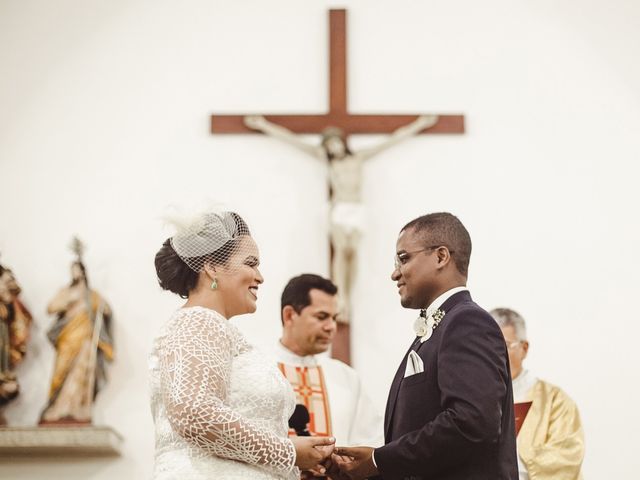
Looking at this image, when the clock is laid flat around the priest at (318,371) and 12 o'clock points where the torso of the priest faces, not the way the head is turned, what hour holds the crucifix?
The crucifix is roughly at 6 o'clock from the priest.

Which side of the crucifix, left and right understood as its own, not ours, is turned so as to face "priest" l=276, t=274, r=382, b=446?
front

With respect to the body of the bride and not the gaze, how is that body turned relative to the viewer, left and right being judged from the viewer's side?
facing to the right of the viewer

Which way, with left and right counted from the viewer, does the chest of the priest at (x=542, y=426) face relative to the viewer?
facing the viewer and to the left of the viewer

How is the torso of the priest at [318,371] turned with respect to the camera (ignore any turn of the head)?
toward the camera

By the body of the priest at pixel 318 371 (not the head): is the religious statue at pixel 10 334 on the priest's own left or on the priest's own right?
on the priest's own right

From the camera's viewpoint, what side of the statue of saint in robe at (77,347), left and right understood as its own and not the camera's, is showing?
front

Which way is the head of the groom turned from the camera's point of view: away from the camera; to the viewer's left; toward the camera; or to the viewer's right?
to the viewer's left

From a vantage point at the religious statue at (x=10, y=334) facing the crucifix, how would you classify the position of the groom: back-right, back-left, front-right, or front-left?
front-right

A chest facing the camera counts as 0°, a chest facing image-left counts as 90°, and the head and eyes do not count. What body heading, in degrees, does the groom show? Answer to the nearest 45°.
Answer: approximately 90°

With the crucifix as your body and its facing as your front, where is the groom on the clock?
The groom is roughly at 12 o'clock from the crucifix.

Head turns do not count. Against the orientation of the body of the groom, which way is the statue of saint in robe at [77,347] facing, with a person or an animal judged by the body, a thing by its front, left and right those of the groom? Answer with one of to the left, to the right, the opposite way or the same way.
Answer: to the left

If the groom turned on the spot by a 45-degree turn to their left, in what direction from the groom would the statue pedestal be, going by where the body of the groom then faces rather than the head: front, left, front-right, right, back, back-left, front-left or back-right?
right

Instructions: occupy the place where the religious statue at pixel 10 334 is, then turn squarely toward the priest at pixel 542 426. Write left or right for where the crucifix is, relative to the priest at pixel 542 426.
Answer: left

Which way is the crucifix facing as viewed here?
toward the camera

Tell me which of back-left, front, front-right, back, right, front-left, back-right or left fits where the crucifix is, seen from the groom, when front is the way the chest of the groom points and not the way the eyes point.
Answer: right

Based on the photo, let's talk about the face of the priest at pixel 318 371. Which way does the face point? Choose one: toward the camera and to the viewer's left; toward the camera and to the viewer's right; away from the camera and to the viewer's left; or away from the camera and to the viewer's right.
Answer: toward the camera and to the viewer's right

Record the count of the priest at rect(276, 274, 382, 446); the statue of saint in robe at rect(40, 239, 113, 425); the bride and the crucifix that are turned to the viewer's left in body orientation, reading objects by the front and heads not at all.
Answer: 0
